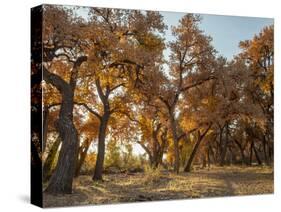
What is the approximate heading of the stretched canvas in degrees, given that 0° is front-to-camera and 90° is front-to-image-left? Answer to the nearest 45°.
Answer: approximately 315°
